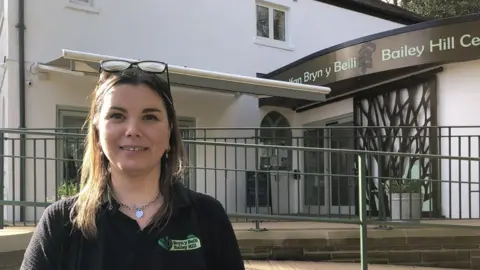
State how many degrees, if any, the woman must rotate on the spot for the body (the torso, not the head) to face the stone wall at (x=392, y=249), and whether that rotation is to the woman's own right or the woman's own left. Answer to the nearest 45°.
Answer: approximately 135° to the woman's own left

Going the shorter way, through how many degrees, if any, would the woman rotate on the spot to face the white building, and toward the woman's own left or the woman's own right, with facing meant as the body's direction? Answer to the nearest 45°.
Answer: approximately 180°

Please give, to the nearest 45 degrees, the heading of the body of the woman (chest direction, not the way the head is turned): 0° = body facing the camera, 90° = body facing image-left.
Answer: approximately 0°
